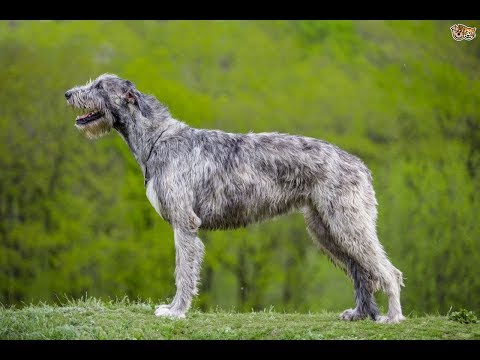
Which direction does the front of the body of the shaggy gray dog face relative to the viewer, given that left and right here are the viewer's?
facing to the left of the viewer
